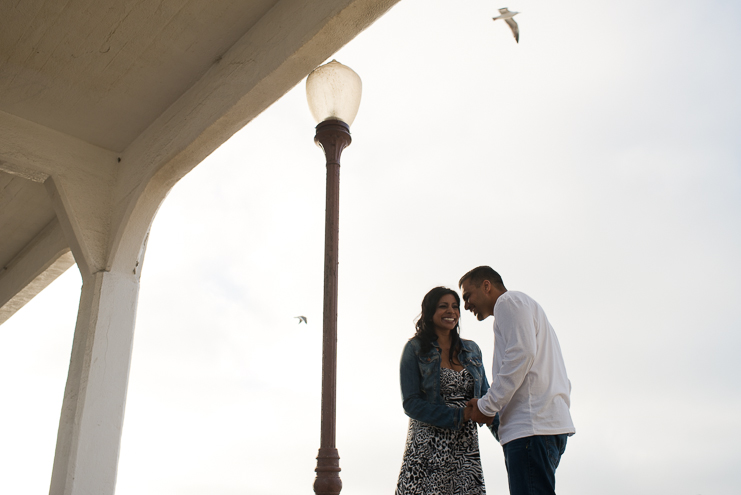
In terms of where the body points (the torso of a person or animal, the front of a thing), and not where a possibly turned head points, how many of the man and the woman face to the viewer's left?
1

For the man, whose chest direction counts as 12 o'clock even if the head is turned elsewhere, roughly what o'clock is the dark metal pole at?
The dark metal pole is roughly at 12 o'clock from the man.

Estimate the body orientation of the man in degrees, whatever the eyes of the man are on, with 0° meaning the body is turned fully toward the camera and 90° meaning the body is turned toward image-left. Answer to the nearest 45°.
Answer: approximately 90°

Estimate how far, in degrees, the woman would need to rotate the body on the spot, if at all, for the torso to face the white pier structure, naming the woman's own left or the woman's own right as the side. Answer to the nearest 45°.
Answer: approximately 135° to the woman's own right

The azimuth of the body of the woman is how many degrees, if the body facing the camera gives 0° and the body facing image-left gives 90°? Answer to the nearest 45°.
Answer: approximately 315°
